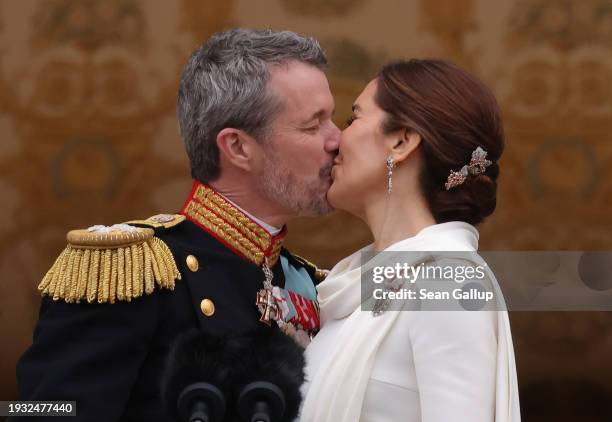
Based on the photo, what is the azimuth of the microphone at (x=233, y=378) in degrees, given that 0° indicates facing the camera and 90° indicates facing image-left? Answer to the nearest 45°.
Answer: approximately 180°
